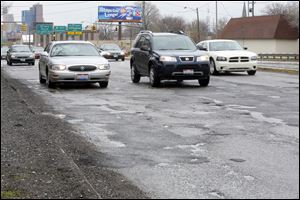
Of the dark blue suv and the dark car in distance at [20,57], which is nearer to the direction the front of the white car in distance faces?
the dark blue suv

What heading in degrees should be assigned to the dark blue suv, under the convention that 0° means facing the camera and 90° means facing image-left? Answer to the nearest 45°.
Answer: approximately 315°

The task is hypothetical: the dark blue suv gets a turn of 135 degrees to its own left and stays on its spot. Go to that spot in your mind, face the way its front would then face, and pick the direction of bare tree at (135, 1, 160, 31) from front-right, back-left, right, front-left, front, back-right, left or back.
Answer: front

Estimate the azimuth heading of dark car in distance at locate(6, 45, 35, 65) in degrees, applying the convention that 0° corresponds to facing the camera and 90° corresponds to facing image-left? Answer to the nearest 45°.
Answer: approximately 0°

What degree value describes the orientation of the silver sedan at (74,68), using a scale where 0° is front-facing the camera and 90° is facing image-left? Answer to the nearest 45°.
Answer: approximately 0°

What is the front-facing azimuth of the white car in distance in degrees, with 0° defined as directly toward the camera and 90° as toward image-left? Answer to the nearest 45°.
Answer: approximately 315°

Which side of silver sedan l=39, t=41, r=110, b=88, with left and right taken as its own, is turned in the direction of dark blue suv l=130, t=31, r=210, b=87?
left
